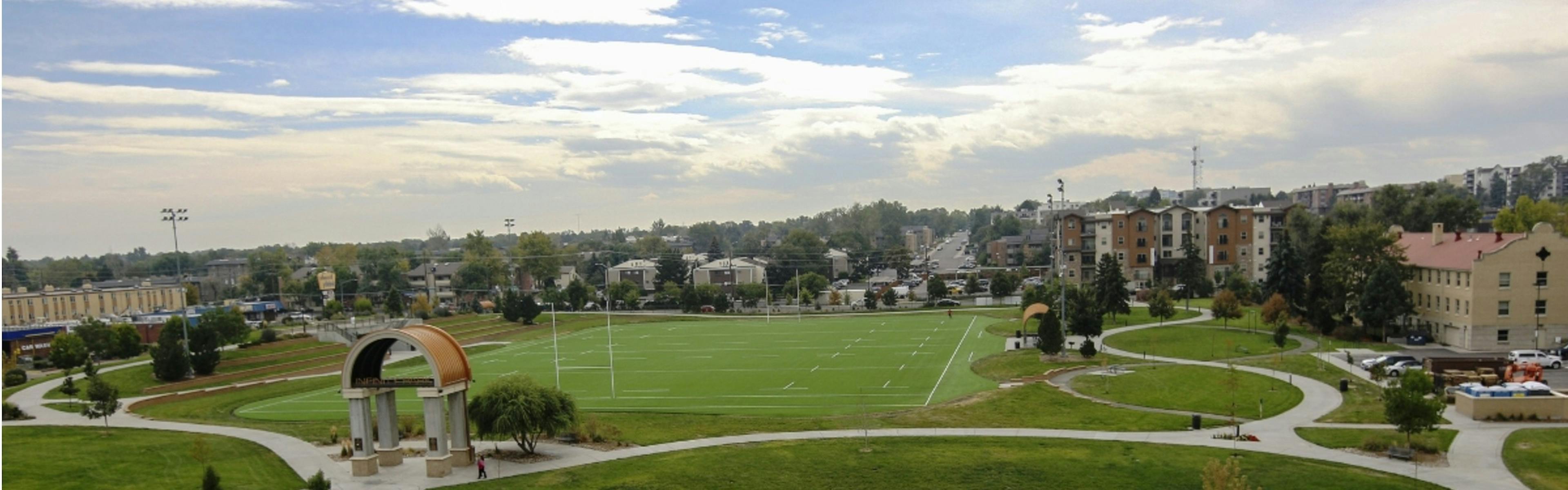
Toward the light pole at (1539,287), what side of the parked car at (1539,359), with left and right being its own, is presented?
left

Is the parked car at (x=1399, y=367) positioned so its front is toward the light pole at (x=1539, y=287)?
no

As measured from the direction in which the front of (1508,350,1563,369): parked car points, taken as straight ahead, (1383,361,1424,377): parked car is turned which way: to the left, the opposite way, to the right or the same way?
the opposite way

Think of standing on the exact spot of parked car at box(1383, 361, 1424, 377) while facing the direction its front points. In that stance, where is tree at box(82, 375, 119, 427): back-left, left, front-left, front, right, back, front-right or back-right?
front-left

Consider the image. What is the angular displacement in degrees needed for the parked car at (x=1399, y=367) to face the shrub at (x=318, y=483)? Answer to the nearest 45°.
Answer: approximately 45° to its left

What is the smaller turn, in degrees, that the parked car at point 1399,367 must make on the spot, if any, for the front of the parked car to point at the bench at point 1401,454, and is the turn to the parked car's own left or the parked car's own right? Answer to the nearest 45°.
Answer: approximately 90° to the parked car's own left

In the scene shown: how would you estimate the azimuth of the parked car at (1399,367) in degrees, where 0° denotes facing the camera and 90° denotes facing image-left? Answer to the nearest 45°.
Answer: approximately 90°

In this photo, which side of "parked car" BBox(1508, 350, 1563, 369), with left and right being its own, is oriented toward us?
right

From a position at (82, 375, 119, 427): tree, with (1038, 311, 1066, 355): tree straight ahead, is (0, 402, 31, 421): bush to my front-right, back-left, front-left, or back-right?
back-left

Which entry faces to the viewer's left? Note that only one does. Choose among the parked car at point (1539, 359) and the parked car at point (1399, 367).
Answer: the parked car at point (1399, 367)

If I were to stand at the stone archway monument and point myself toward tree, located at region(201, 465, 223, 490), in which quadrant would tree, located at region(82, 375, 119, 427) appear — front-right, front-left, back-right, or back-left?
front-right

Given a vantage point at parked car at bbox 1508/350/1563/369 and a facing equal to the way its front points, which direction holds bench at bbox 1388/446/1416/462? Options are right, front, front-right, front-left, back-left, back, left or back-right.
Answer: right

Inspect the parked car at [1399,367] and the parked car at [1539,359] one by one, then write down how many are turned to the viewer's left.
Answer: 1
